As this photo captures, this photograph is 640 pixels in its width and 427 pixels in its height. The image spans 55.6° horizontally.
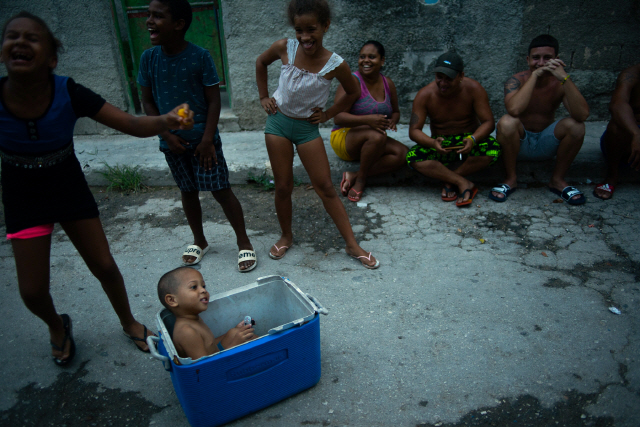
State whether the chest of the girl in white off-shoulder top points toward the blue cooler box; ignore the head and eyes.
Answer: yes

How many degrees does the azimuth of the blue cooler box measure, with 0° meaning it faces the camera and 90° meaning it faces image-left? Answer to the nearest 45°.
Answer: approximately 315°

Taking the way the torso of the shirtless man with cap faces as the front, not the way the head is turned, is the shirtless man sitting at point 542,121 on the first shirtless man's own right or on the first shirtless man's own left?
on the first shirtless man's own left

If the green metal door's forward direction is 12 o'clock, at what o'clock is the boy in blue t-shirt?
The boy in blue t-shirt is roughly at 12 o'clock from the green metal door.

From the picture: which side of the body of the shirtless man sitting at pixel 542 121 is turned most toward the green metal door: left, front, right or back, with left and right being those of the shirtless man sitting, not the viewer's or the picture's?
right

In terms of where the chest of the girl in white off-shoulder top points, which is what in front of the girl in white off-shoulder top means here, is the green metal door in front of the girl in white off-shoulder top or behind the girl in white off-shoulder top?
behind

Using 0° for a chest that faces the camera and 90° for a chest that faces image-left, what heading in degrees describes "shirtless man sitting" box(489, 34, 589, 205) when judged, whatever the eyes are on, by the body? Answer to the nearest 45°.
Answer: approximately 0°
